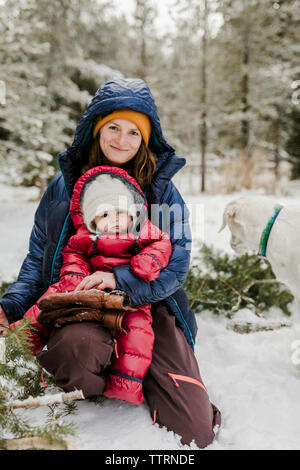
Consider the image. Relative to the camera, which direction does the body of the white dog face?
to the viewer's left

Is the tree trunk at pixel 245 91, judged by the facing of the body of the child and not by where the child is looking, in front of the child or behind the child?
behind

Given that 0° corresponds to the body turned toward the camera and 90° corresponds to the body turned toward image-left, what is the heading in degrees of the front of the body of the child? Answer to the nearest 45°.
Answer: approximately 0°

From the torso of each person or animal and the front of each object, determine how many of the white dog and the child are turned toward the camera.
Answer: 1

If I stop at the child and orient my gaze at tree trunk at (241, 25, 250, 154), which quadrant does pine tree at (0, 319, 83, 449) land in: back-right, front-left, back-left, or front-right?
back-left

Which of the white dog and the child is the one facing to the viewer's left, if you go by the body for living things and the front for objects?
the white dog

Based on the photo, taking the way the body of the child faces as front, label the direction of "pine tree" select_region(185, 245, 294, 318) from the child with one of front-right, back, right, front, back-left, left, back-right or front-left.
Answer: back-left
